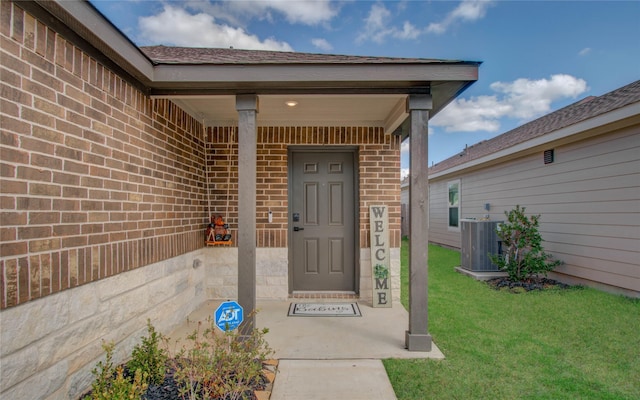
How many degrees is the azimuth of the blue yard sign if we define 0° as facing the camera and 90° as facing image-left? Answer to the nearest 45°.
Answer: approximately 0°

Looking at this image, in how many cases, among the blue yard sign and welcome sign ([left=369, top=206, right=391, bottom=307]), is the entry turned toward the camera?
2

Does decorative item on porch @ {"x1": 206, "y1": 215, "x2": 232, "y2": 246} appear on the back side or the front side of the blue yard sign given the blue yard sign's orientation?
on the back side

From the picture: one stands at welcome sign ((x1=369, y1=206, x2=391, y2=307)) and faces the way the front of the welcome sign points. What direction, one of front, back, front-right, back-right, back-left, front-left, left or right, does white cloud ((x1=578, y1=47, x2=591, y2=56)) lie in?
back-left

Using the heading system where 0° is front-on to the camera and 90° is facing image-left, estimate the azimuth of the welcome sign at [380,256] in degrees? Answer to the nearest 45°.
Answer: approximately 0°

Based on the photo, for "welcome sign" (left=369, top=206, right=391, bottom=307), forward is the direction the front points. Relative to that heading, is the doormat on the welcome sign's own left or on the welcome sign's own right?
on the welcome sign's own right

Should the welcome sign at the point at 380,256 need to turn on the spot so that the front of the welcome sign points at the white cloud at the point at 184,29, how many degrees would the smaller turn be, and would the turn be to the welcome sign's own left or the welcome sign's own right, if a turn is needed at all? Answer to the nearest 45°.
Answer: approximately 135° to the welcome sign's own right
